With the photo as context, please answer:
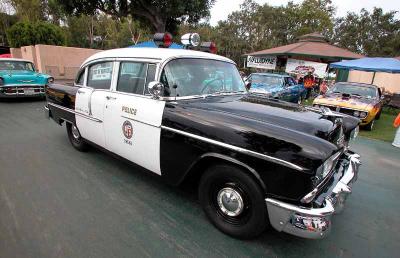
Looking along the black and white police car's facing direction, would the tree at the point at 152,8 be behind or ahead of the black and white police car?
behind

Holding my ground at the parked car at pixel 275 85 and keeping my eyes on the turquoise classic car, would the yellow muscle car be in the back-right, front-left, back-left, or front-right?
back-left

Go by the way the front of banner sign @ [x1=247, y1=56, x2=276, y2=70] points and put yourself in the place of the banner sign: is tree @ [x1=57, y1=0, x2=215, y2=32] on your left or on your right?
on your right

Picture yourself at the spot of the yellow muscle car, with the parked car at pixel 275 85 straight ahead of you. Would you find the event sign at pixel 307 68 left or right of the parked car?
right

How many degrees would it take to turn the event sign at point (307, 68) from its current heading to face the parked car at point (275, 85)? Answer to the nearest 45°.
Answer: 0° — it already faces it

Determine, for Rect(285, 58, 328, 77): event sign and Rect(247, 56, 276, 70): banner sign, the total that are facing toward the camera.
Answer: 2

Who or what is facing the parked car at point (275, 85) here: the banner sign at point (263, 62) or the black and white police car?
the banner sign

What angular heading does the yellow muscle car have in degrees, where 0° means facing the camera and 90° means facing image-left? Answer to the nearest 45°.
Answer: approximately 45°

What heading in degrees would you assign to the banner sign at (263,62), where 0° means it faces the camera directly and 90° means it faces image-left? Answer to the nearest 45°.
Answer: approximately 0°

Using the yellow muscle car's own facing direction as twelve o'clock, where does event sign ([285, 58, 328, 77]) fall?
The event sign is roughly at 4 o'clock from the yellow muscle car.

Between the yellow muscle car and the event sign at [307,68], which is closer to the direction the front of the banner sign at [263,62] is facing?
the yellow muscle car

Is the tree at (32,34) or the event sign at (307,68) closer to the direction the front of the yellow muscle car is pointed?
the tree
